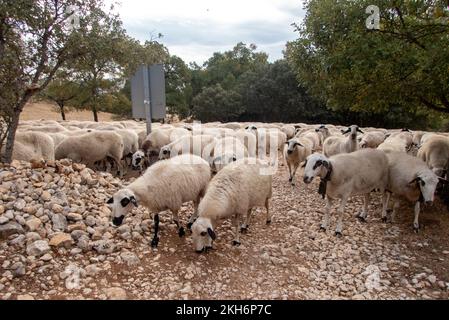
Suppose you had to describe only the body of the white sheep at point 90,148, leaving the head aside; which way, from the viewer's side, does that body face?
to the viewer's left

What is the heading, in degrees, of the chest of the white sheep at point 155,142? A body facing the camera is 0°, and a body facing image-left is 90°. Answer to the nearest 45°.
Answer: approximately 45°

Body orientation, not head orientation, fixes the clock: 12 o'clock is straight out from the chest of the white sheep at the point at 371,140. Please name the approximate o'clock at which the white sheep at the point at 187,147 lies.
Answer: the white sheep at the point at 187,147 is roughly at 12 o'clock from the white sheep at the point at 371,140.

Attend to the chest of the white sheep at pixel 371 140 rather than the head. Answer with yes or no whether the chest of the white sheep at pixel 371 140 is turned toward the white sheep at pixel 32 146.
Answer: yes

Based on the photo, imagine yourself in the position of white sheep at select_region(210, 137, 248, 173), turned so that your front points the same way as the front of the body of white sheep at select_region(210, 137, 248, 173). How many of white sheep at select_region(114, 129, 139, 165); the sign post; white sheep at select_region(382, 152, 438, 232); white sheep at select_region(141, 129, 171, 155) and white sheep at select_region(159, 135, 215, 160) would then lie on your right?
4

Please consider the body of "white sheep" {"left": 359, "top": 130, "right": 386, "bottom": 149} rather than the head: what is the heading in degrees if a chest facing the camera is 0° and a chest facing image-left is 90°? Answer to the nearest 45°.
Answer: approximately 45°
